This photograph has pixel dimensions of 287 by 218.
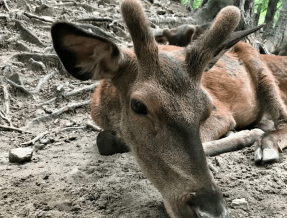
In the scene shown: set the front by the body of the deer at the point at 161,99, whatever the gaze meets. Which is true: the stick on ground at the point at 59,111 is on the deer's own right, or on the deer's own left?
on the deer's own right

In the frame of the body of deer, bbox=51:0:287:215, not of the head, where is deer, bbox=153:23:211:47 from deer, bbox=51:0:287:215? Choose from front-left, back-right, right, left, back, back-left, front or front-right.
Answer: back-right

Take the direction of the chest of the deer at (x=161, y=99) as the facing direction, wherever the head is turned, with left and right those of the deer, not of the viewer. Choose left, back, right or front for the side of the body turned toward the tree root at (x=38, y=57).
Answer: right

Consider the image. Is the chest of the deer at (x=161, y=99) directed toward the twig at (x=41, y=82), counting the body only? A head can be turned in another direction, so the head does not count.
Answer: no

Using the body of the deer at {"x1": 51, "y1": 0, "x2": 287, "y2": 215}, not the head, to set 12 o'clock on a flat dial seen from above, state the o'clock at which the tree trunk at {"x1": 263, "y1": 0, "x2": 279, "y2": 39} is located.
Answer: The tree trunk is roughly at 5 o'clock from the deer.

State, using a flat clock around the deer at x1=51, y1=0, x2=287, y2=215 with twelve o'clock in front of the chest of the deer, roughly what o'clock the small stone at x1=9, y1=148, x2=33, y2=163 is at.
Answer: The small stone is roughly at 2 o'clock from the deer.

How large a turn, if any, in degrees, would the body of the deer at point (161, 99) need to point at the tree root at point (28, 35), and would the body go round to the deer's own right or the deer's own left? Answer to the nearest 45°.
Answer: approximately 90° to the deer's own right

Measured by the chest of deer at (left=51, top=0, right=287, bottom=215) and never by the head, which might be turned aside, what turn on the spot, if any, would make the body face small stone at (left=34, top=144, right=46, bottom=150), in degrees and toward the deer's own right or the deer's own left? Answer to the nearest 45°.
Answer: approximately 90° to the deer's own right

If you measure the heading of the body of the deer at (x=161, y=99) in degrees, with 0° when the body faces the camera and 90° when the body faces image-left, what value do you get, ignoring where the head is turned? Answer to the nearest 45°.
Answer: approximately 45°

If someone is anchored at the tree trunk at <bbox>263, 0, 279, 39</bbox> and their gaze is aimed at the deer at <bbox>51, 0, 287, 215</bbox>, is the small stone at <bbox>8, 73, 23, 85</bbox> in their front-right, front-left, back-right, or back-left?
front-right

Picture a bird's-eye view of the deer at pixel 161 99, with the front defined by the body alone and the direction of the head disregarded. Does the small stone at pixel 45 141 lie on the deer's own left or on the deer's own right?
on the deer's own right

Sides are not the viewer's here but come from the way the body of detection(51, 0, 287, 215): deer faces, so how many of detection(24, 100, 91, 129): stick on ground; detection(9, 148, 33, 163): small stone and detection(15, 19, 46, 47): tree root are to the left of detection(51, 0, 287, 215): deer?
0

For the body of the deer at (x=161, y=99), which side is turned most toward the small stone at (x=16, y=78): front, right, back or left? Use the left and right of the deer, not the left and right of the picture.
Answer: right
